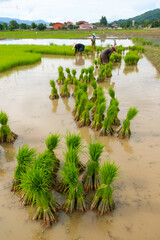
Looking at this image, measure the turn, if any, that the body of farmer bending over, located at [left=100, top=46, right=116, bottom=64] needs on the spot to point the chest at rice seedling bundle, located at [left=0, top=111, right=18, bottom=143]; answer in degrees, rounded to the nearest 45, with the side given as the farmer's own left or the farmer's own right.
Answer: approximately 90° to the farmer's own right

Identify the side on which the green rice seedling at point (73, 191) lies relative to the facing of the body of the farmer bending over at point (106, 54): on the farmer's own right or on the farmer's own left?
on the farmer's own right

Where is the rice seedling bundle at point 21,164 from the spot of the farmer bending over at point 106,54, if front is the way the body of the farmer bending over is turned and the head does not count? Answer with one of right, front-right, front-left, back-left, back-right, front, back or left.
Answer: right

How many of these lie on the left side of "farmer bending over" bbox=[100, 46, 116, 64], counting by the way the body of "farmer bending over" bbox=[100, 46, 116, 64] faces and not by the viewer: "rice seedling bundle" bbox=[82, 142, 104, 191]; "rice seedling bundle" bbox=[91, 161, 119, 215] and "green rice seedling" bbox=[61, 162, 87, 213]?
0

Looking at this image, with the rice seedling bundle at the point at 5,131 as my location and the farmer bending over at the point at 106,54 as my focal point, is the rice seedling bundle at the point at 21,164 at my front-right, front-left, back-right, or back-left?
back-right

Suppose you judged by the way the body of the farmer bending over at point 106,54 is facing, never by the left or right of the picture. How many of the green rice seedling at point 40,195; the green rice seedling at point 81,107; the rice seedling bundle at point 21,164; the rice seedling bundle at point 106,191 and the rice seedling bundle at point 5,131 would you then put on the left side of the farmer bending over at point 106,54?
0

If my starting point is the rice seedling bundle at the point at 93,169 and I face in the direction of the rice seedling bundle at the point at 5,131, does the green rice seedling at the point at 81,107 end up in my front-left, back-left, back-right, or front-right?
front-right

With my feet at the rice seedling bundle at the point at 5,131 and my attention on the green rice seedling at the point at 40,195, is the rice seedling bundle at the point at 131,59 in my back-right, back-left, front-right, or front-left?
back-left
